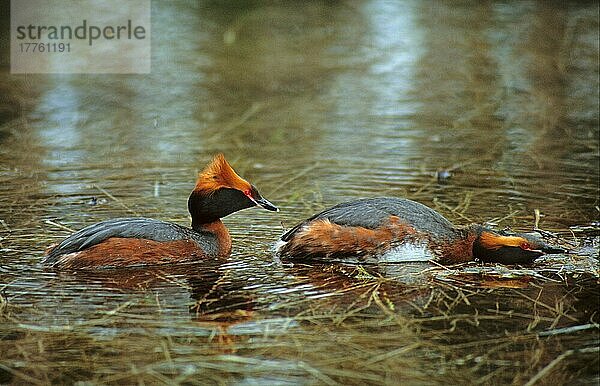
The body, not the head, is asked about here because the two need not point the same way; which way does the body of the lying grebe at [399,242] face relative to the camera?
to the viewer's right

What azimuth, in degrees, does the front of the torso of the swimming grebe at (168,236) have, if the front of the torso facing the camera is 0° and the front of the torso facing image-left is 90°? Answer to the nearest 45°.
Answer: approximately 270°

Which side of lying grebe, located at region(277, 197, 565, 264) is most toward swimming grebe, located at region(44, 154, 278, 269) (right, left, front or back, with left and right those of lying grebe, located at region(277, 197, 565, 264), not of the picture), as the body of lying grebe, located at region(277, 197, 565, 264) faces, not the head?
back

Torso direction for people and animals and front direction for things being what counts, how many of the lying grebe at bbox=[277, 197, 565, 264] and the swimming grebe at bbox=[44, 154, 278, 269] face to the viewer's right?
2

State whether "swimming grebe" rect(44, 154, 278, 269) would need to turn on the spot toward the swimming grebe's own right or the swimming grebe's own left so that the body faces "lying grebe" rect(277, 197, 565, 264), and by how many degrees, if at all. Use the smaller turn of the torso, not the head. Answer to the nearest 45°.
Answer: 0° — it already faces it
